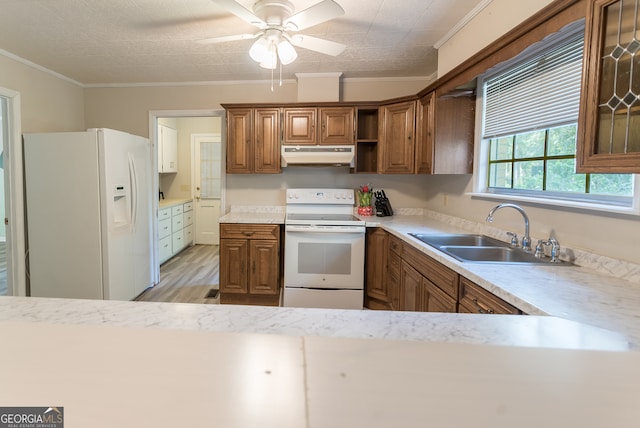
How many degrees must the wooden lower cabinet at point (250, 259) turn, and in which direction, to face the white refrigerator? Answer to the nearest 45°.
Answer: approximately 90° to its right

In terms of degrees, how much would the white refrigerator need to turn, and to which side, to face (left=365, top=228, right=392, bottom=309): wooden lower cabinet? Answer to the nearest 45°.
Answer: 0° — it already faces it

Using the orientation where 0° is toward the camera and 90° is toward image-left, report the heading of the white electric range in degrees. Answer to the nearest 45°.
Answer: approximately 0°

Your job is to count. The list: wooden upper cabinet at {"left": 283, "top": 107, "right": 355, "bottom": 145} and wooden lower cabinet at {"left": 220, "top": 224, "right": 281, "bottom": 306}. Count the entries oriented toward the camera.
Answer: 2

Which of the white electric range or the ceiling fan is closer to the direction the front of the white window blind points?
the ceiling fan

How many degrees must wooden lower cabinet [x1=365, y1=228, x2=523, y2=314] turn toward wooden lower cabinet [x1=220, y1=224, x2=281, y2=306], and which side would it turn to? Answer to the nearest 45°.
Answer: approximately 45° to its right

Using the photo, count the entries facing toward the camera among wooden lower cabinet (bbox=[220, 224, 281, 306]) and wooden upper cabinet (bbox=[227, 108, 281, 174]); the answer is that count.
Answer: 2

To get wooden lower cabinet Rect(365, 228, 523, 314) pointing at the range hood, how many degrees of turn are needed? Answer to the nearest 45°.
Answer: approximately 90° to its right

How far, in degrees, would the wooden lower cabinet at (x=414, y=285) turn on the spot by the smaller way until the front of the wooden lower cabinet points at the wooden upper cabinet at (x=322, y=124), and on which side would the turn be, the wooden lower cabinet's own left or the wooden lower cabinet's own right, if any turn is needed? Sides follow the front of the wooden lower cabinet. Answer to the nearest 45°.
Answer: approximately 90° to the wooden lower cabinet's own right

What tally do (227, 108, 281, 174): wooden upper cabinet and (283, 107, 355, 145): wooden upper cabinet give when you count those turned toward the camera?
2

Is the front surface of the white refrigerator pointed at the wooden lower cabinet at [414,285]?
yes
